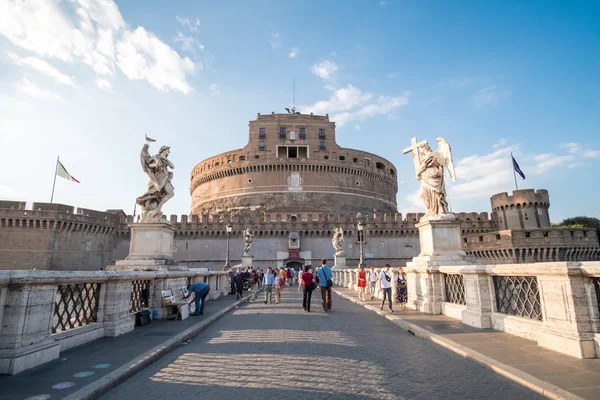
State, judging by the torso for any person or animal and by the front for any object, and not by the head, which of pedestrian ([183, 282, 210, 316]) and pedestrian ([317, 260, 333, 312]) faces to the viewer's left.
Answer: pedestrian ([183, 282, 210, 316])

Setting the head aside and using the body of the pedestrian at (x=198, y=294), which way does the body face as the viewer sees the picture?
to the viewer's left

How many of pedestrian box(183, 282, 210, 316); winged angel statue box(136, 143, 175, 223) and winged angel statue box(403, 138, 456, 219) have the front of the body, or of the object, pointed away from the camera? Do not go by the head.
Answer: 0

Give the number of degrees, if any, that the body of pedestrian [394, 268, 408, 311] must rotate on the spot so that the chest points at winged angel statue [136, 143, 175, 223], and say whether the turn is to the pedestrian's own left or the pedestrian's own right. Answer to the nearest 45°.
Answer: approximately 45° to the pedestrian's own right

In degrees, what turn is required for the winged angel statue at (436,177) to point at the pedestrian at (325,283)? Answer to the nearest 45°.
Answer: approximately 45° to its right

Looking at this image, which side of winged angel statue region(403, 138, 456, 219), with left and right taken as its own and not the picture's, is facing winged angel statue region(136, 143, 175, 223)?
front

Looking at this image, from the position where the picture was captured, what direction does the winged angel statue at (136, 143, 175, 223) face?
facing the viewer and to the right of the viewer

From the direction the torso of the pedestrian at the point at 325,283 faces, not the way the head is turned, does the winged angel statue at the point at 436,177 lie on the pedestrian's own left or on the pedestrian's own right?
on the pedestrian's own right

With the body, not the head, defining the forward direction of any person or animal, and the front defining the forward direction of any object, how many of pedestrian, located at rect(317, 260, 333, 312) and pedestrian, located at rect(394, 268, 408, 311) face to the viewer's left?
0

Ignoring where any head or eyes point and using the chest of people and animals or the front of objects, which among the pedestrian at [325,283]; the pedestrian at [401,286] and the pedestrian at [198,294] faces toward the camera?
the pedestrian at [401,286]

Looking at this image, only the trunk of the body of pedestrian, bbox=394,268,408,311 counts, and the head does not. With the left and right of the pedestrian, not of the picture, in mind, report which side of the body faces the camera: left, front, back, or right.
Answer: front

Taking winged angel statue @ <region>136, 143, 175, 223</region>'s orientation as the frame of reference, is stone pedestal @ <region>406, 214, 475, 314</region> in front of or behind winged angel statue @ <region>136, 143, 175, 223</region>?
in front
